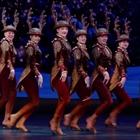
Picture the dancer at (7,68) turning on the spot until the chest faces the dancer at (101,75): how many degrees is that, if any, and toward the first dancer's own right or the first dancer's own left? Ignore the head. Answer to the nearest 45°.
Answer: approximately 45° to the first dancer's own left

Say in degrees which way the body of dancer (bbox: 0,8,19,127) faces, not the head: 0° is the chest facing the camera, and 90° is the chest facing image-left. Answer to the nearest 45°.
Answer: approximately 315°

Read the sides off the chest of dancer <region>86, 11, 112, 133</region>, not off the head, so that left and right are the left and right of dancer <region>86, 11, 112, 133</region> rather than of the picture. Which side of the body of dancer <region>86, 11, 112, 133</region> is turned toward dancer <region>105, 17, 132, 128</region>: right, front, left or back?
left
